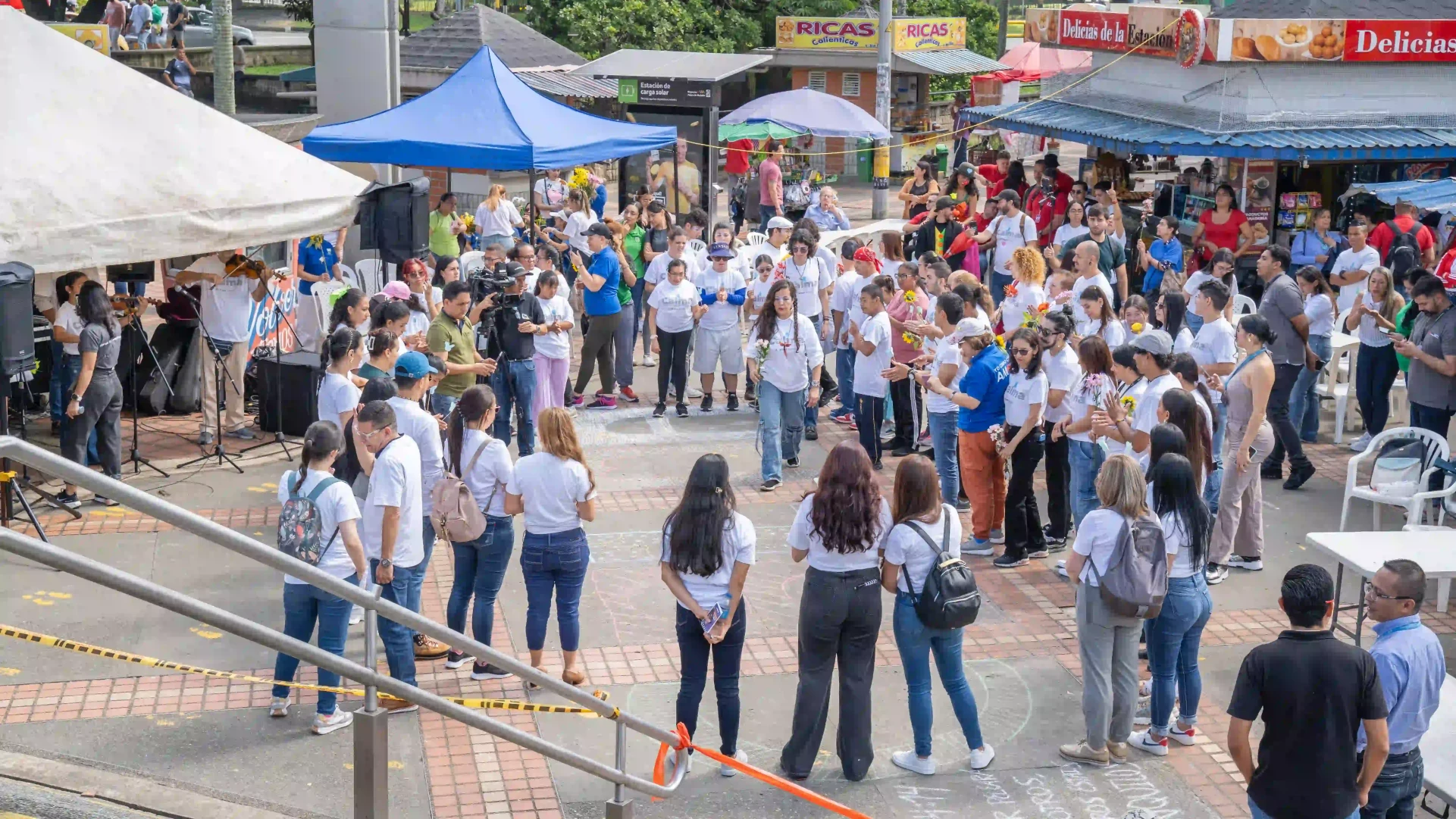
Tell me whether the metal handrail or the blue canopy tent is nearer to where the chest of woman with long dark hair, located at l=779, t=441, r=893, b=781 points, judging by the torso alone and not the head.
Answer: the blue canopy tent

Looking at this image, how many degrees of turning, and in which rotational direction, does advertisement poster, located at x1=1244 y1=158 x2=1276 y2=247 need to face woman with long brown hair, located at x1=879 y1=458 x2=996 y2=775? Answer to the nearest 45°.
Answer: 0° — it already faces them

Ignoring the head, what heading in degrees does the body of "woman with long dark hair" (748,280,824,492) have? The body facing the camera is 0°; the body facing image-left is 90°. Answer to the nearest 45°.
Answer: approximately 0°

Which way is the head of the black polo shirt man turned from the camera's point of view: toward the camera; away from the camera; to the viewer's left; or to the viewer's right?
away from the camera

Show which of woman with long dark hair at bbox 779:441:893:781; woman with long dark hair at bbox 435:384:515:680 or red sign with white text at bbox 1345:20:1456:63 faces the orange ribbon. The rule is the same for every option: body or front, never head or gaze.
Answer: the red sign with white text

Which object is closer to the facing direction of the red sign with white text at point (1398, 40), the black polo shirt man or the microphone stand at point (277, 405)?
the black polo shirt man

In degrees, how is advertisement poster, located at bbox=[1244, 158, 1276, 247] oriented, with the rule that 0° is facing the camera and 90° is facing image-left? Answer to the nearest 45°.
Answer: approximately 0°

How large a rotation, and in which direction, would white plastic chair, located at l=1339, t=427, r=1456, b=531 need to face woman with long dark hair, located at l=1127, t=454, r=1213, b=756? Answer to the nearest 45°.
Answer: approximately 45° to its left

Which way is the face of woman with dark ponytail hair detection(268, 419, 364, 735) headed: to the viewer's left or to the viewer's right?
to the viewer's right

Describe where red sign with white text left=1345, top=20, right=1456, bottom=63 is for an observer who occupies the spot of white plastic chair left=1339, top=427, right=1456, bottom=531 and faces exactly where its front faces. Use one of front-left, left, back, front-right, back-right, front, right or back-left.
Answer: back-right

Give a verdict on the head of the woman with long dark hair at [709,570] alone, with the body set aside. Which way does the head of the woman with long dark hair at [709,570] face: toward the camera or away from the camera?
away from the camera

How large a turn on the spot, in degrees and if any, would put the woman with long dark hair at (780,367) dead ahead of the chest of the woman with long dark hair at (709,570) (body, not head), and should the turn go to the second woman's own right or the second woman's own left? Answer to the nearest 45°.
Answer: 0° — they already face them
